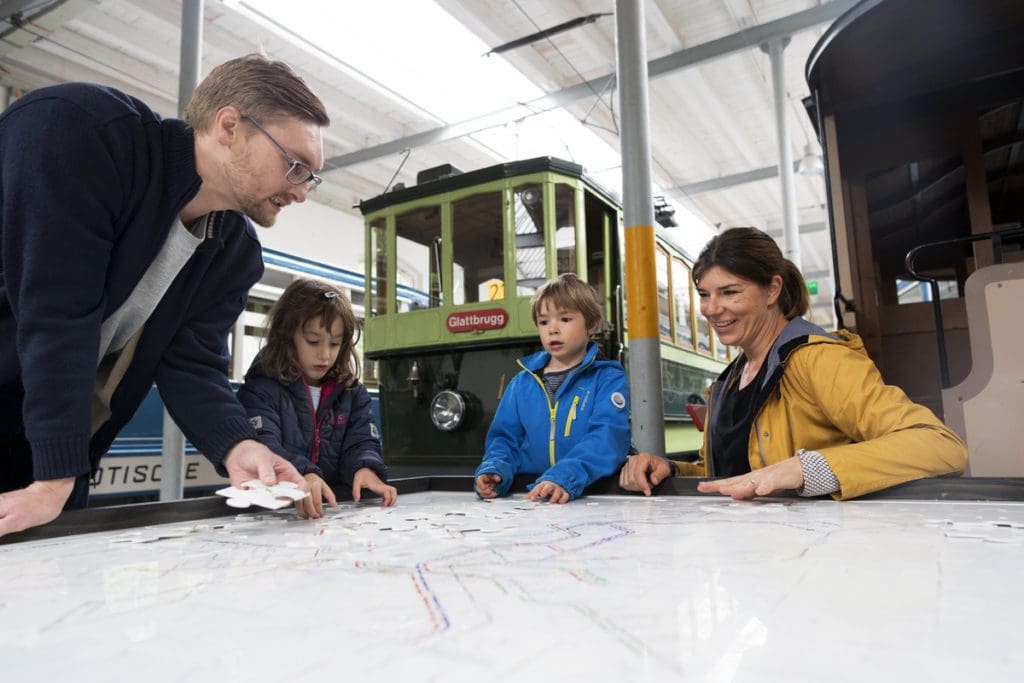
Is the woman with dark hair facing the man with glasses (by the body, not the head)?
yes

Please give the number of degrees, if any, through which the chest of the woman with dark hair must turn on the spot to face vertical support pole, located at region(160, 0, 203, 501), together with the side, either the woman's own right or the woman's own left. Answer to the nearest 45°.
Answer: approximately 45° to the woman's own right

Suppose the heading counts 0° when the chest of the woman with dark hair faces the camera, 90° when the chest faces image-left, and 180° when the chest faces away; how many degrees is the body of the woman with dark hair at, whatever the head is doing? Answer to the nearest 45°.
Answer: approximately 45°

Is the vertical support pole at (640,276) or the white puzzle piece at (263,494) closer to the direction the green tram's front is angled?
the white puzzle piece

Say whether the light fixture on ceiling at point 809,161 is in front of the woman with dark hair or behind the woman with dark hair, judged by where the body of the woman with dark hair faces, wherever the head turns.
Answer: behind

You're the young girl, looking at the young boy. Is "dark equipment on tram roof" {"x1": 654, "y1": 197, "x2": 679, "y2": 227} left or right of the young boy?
left

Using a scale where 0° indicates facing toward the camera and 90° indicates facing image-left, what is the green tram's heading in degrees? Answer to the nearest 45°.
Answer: approximately 45°

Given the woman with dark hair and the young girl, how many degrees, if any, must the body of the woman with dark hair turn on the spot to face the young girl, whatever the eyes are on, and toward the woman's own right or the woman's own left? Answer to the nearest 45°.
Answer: approximately 45° to the woman's own right

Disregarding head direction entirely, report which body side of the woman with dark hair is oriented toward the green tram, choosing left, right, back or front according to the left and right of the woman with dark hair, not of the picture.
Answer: right
